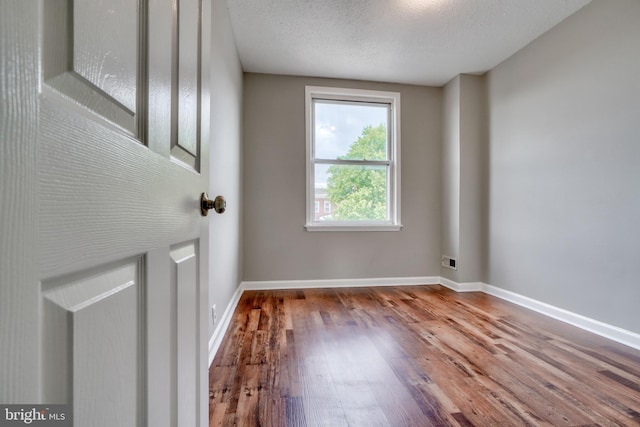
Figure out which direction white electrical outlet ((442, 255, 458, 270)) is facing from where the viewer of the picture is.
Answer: facing the viewer and to the left of the viewer

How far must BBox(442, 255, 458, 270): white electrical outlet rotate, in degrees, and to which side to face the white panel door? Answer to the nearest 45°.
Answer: approximately 45° to its left
